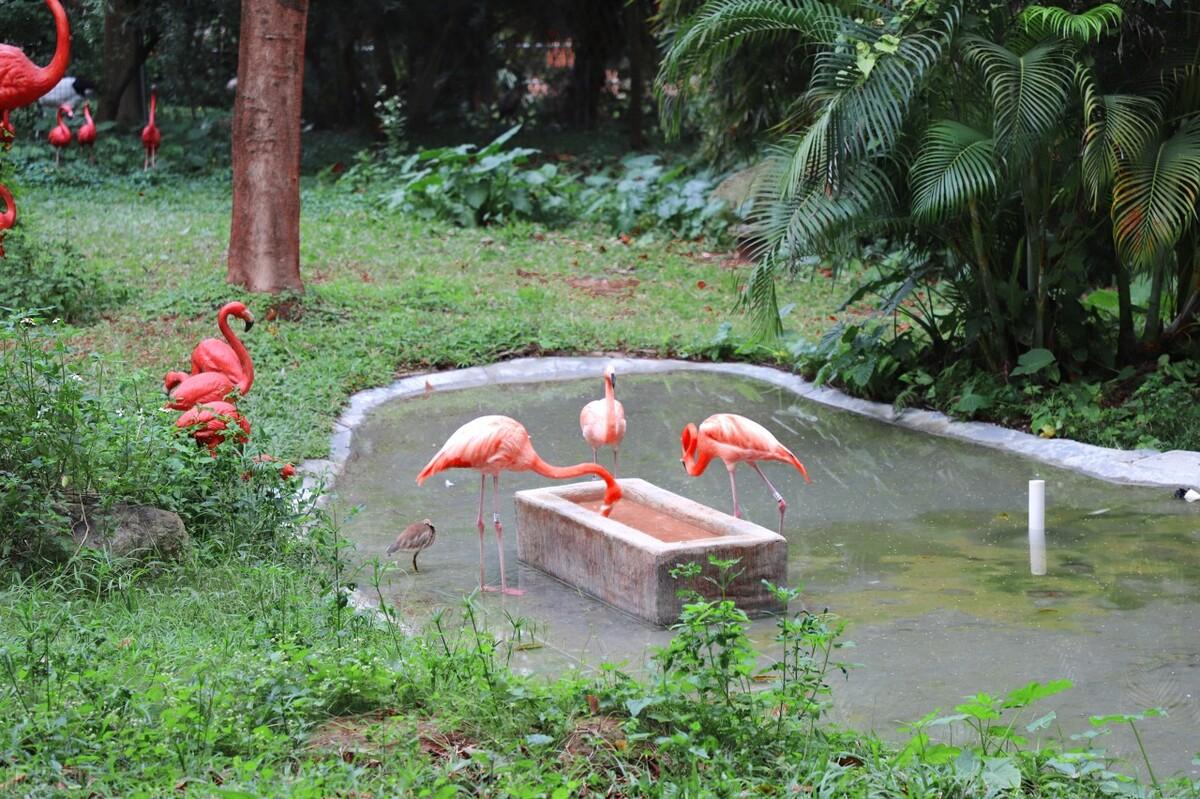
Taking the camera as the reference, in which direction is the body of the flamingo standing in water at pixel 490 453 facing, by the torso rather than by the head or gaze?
to the viewer's right

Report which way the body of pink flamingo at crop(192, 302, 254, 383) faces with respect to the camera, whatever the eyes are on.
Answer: to the viewer's right

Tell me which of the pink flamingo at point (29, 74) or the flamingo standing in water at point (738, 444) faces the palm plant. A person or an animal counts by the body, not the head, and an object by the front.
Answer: the pink flamingo

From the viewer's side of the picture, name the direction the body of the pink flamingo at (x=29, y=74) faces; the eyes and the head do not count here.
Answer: to the viewer's right

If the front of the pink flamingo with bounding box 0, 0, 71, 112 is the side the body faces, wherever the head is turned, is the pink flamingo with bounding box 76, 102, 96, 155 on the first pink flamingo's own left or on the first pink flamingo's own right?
on the first pink flamingo's own left

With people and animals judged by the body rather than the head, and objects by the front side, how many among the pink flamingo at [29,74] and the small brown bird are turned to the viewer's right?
2

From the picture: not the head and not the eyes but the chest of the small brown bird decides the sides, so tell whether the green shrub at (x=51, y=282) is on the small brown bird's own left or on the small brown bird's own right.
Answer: on the small brown bird's own left

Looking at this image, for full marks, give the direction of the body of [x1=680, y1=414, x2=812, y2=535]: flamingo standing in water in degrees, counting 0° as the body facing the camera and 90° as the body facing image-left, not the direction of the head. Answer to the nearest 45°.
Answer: approximately 90°

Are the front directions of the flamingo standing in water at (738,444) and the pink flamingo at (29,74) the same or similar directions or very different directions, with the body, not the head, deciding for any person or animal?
very different directions

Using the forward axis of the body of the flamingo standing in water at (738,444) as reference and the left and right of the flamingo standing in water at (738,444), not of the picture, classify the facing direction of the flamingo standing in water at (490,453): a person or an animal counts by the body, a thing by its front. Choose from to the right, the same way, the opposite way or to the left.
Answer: the opposite way
